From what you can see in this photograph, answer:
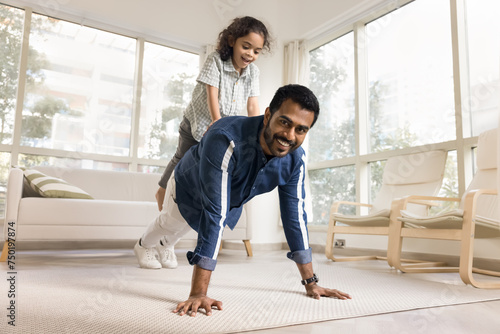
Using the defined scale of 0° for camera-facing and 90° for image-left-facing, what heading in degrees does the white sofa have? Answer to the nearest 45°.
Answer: approximately 0°

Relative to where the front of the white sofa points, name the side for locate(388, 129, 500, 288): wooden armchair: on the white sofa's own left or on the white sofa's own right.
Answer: on the white sofa's own left

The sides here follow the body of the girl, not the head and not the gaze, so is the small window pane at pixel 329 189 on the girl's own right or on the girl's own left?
on the girl's own left

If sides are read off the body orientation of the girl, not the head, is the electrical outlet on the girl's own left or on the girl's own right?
on the girl's own left

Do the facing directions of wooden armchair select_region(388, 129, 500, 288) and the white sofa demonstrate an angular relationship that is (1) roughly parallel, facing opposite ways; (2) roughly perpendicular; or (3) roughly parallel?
roughly perpendicular

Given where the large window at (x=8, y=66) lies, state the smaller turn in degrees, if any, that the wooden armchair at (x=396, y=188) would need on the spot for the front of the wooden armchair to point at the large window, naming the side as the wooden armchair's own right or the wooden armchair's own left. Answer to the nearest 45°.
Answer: approximately 45° to the wooden armchair's own right

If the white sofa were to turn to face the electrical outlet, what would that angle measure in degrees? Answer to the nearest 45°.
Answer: approximately 90° to its left
